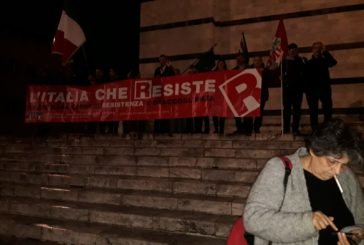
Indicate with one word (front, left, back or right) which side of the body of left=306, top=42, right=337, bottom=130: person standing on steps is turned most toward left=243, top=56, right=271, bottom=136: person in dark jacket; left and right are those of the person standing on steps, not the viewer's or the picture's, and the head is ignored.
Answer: right

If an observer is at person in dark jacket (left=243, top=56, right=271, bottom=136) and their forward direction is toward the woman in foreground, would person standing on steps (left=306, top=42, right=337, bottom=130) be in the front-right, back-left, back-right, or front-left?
front-left

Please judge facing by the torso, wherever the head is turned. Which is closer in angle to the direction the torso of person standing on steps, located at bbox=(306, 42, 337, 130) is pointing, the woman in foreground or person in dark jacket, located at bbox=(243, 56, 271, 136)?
the woman in foreground

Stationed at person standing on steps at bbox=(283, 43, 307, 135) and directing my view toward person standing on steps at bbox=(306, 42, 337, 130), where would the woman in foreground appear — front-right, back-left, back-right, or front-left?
back-right

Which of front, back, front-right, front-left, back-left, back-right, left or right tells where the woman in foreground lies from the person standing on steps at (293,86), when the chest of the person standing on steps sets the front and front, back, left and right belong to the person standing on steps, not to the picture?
front

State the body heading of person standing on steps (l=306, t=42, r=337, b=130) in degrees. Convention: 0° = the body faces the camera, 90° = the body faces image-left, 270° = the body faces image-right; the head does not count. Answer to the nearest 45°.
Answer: approximately 0°

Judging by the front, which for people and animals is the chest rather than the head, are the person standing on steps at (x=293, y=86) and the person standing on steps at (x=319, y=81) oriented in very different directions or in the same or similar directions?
same or similar directions

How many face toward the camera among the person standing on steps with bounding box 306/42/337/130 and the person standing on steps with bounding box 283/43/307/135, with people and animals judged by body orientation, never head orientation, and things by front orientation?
2

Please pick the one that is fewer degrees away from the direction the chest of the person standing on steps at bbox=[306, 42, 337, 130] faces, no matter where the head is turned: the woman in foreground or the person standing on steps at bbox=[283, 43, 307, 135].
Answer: the woman in foreground

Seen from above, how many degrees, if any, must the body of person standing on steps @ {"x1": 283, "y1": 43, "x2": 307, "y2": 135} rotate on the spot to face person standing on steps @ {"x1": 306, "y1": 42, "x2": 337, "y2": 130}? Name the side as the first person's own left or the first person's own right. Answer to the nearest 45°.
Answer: approximately 90° to the first person's own left

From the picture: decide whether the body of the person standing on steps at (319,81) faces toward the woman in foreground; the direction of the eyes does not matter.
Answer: yes

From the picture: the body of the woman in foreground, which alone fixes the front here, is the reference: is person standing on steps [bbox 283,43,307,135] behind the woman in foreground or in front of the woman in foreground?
behind

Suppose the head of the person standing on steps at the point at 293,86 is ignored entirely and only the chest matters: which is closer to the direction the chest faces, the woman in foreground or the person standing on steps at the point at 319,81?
the woman in foreground

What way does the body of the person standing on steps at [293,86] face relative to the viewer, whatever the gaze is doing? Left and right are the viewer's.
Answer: facing the viewer
